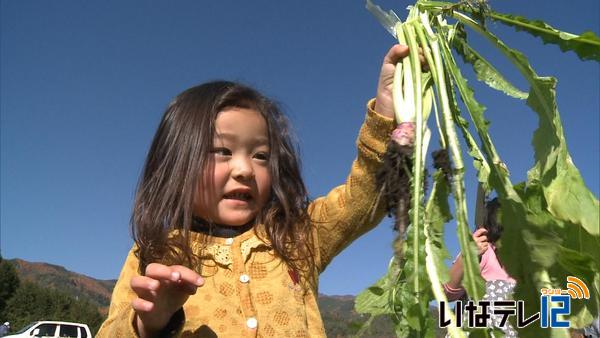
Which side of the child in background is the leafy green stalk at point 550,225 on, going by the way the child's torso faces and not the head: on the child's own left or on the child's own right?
on the child's own left

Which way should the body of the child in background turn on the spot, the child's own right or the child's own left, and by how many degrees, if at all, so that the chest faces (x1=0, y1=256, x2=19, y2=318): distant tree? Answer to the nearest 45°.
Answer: approximately 45° to the child's own right

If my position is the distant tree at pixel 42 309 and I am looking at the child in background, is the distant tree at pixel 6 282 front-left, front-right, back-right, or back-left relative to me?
back-right

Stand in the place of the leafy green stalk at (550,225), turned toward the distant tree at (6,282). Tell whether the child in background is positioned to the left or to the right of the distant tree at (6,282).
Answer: right

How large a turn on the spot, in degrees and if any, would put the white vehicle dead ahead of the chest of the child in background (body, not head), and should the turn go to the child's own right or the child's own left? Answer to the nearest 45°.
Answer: approximately 45° to the child's own right
